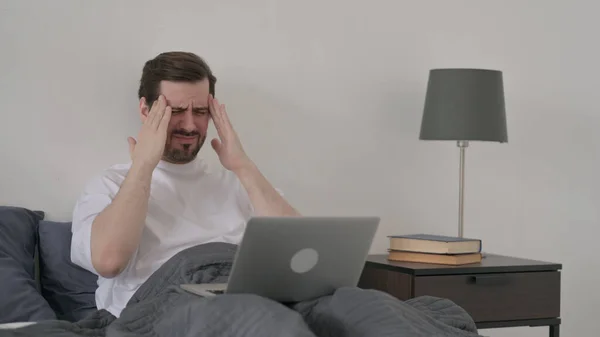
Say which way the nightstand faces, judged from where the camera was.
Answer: facing the viewer and to the right of the viewer

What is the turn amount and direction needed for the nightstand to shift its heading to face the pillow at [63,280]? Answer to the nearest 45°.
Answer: approximately 90° to its right

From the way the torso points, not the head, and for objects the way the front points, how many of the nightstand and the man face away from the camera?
0

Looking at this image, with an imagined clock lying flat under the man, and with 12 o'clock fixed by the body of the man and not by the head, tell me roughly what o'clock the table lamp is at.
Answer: The table lamp is roughly at 10 o'clock from the man.

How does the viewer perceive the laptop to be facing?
facing away from the viewer and to the left of the viewer

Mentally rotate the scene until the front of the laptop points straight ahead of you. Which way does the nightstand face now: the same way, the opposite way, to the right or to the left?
the opposite way
